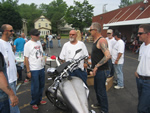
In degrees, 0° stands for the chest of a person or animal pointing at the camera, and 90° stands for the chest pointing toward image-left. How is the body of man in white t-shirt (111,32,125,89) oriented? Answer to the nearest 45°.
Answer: approximately 90°

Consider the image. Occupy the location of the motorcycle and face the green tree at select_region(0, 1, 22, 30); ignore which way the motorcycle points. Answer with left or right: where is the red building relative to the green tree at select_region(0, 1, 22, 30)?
right

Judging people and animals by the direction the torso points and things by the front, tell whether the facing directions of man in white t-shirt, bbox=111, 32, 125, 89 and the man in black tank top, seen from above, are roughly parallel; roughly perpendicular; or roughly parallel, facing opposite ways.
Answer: roughly parallel

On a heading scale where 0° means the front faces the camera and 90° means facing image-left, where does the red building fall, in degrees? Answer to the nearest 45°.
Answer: approximately 45°

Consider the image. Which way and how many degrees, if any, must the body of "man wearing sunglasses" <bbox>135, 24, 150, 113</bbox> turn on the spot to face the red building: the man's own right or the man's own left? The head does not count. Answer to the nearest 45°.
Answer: approximately 135° to the man's own right

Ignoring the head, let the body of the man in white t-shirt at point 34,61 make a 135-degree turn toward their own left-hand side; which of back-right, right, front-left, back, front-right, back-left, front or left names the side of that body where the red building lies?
front-right

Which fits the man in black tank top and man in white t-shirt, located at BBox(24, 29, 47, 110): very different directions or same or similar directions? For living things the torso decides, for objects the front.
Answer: very different directions
